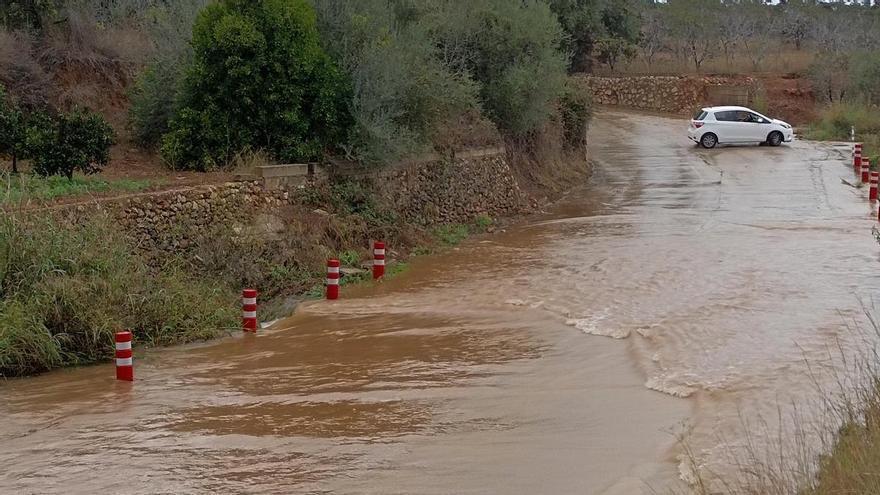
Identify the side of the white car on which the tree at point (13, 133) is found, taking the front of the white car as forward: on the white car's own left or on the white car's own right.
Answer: on the white car's own right

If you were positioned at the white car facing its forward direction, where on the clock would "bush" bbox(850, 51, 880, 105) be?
The bush is roughly at 10 o'clock from the white car.

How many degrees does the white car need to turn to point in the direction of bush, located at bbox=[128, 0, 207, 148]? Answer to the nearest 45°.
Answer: approximately 135° to its right

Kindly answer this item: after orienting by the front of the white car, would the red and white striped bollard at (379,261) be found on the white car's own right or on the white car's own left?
on the white car's own right

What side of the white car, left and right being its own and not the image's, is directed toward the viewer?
right

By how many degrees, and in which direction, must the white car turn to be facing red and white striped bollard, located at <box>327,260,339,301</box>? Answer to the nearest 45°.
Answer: approximately 90° to its right

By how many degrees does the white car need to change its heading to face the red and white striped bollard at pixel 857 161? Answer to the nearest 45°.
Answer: approximately 45° to its right

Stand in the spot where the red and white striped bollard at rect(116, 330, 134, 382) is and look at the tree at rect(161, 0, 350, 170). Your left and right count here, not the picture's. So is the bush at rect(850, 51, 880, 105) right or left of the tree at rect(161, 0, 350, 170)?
right
